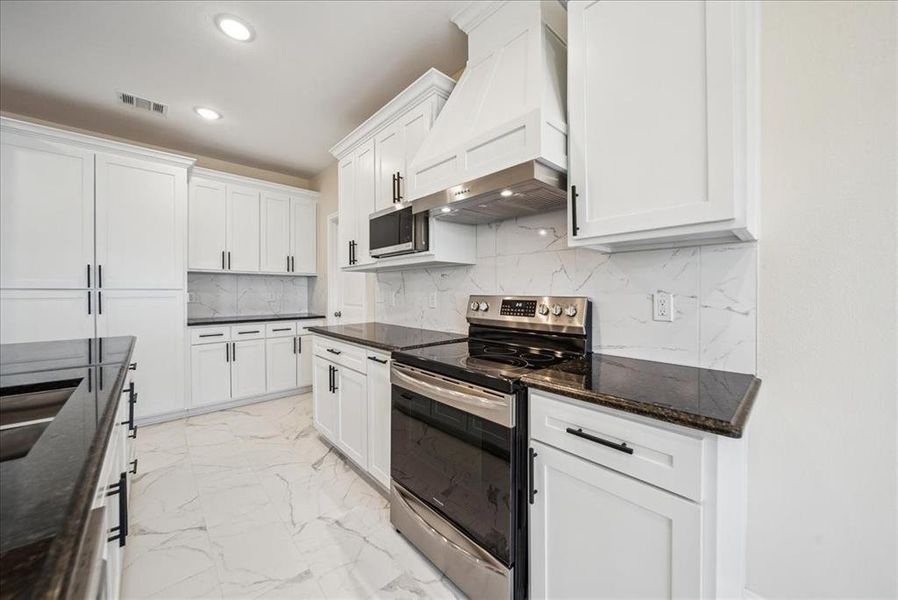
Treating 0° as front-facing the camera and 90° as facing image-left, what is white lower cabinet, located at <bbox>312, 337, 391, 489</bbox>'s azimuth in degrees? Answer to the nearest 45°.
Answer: approximately 45°

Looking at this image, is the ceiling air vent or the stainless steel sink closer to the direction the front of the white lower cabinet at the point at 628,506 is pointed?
the stainless steel sink

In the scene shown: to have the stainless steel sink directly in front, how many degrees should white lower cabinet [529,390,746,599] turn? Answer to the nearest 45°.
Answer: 0° — it already faces it

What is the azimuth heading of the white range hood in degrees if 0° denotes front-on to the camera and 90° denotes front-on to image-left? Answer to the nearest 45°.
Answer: approximately 45°
